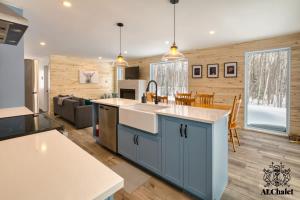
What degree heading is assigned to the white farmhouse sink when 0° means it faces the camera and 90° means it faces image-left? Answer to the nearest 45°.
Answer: approximately 45°

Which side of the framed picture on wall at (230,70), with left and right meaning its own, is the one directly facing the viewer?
front

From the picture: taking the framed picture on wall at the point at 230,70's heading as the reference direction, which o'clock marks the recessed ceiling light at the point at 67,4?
The recessed ceiling light is roughly at 1 o'clock from the framed picture on wall.

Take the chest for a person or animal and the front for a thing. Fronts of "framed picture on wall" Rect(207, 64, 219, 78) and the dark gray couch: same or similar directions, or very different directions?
very different directions

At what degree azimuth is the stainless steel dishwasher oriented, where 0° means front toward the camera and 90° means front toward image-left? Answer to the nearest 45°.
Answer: approximately 45°

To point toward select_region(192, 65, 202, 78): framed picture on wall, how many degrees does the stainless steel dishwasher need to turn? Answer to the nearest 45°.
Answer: approximately 180°

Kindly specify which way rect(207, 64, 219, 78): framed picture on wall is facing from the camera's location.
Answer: facing the viewer

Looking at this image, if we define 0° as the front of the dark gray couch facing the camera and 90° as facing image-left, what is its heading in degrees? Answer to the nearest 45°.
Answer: approximately 225°

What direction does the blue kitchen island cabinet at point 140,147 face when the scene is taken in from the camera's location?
facing the viewer and to the left of the viewer

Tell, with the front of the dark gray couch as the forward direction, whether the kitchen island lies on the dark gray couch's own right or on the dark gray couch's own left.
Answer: on the dark gray couch's own right

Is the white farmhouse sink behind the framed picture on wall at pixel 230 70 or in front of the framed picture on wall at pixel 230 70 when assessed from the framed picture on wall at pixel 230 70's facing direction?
in front

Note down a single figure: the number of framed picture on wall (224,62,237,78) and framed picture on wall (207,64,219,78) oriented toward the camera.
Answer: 2
